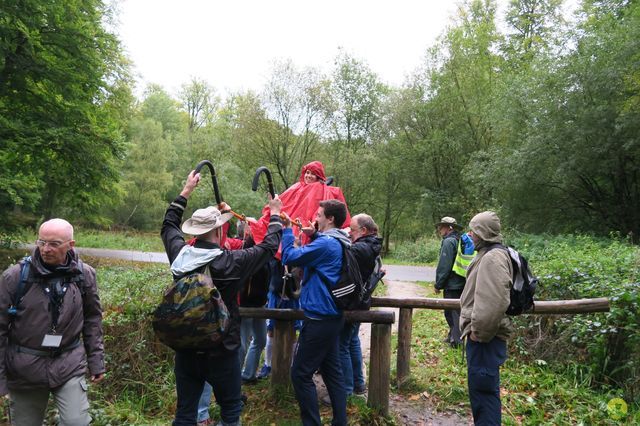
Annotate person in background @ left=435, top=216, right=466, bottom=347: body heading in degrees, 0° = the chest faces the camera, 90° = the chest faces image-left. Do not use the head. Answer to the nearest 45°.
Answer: approximately 90°

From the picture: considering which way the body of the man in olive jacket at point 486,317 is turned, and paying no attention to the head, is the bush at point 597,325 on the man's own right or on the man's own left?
on the man's own right

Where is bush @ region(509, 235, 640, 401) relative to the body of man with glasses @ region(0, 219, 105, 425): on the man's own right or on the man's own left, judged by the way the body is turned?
on the man's own left

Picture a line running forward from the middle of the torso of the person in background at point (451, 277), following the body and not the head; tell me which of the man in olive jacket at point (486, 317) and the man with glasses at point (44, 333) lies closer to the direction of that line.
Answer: the man with glasses

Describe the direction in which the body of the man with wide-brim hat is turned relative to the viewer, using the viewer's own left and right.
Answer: facing away from the viewer and to the right of the viewer

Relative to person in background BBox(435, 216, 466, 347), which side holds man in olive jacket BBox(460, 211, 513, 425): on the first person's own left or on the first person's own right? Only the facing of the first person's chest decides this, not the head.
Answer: on the first person's own left

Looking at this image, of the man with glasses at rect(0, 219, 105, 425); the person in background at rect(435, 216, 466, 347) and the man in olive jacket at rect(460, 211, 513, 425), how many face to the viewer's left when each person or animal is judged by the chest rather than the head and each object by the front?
2
